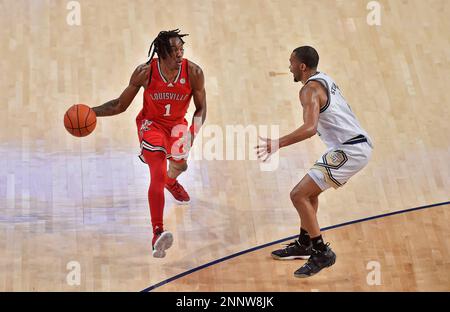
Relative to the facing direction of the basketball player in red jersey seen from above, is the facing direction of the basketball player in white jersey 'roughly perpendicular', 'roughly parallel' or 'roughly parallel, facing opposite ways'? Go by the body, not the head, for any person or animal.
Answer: roughly perpendicular

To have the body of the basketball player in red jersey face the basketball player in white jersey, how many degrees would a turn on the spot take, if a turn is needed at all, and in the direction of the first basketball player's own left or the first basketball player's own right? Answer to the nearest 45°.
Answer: approximately 90° to the first basketball player's own left

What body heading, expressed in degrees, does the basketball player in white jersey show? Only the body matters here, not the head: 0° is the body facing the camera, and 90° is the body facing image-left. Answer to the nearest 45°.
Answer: approximately 90°

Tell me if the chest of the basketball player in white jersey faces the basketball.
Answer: yes

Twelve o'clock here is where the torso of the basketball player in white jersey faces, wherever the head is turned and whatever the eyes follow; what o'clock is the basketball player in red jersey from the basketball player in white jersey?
The basketball player in red jersey is roughly at 12 o'clock from the basketball player in white jersey.

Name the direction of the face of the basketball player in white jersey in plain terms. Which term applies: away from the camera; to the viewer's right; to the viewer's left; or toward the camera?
to the viewer's left
